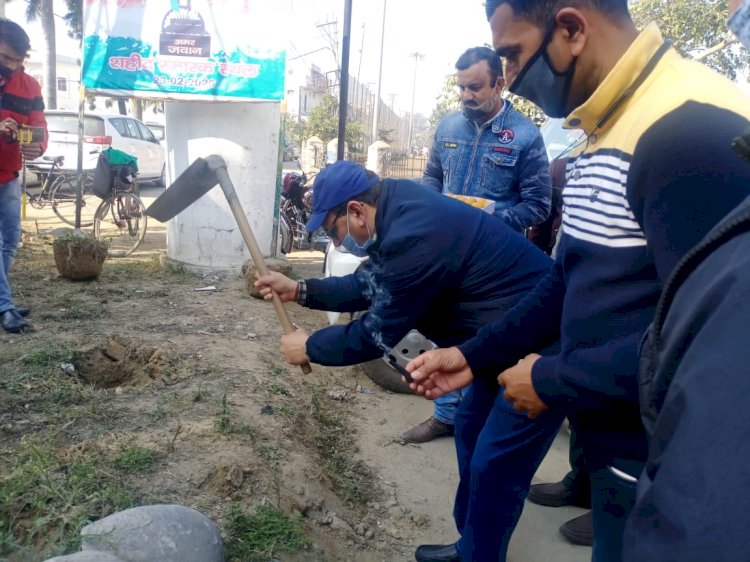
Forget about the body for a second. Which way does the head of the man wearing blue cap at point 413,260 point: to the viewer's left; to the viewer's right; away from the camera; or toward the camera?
to the viewer's left

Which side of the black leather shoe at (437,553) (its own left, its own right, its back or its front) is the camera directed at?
left

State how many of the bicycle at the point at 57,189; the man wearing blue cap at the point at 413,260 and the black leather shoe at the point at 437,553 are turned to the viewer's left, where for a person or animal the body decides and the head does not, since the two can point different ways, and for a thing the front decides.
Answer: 3

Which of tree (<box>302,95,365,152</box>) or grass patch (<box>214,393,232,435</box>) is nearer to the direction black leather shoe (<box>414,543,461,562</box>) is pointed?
the grass patch

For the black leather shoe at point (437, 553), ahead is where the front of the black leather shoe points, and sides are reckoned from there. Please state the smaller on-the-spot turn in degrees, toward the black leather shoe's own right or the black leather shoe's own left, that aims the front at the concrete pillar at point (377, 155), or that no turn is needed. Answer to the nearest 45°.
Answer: approximately 90° to the black leather shoe's own right

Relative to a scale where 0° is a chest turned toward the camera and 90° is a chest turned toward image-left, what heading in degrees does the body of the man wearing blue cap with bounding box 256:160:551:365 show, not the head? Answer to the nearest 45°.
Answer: approximately 90°

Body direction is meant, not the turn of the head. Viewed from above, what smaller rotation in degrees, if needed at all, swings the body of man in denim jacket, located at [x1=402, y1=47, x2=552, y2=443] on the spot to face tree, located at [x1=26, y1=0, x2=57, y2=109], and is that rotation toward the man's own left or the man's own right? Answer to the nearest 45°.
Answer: approximately 90° to the man's own right

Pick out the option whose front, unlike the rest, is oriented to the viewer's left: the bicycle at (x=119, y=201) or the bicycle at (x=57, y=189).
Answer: the bicycle at (x=57, y=189)

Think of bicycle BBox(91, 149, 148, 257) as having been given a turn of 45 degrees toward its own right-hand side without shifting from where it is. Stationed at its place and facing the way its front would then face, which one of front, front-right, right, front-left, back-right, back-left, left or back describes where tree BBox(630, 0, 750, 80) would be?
left

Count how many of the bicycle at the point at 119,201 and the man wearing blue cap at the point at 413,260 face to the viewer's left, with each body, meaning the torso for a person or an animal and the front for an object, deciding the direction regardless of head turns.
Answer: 1

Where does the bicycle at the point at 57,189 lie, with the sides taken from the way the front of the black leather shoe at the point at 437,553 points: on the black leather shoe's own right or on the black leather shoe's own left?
on the black leather shoe's own right

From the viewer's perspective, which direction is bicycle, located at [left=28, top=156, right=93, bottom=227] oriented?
to the viewer's left

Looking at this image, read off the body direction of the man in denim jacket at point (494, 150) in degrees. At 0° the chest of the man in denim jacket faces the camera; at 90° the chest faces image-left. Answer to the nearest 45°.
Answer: approximately 45°
